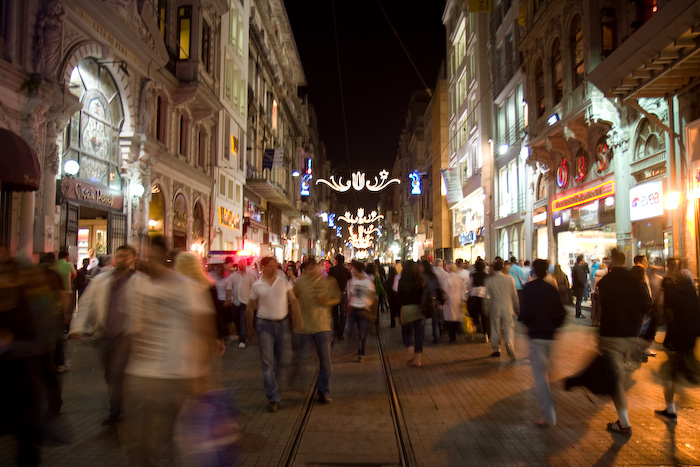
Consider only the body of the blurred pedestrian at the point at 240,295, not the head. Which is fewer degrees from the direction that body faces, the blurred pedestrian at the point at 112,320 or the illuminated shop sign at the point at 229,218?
the blurred pedestrian

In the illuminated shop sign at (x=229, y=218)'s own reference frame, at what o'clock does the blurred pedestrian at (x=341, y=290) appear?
The blurred pedestrian is roughly at 1 o'clock from the illuminated shop sign.

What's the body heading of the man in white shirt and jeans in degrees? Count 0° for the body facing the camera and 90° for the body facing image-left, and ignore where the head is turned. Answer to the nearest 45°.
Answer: approximately 0°

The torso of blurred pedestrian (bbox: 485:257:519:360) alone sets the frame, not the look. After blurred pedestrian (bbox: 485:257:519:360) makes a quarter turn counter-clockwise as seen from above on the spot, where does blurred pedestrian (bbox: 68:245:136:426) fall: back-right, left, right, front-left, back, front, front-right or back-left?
front-left

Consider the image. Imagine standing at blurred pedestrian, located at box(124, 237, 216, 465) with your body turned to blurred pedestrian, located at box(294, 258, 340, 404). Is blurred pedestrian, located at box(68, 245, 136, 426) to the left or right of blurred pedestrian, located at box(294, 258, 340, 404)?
left

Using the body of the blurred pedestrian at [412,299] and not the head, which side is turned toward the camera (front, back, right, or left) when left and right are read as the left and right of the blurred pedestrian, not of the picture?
back

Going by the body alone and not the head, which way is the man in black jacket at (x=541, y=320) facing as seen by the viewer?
away from the camera
